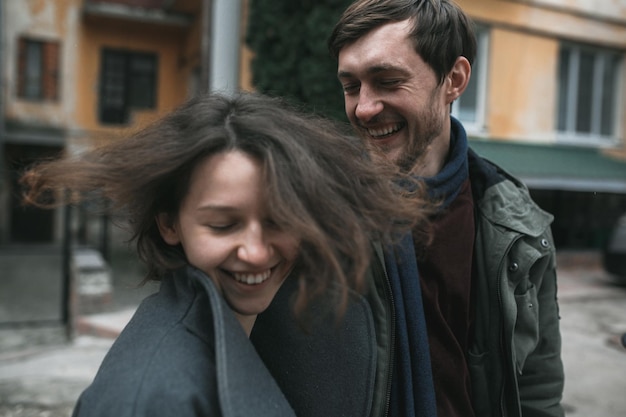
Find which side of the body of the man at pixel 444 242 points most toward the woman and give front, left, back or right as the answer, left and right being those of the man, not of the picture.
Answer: front

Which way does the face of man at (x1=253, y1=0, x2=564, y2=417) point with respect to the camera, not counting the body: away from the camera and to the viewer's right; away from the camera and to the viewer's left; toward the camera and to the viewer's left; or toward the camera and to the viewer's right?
toward the camera and to the viewer's left

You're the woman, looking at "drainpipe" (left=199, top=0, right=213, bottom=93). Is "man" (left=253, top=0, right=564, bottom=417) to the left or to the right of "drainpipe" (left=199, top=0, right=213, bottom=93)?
right

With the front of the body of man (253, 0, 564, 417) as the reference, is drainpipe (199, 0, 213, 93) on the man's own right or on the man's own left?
on the man's own right

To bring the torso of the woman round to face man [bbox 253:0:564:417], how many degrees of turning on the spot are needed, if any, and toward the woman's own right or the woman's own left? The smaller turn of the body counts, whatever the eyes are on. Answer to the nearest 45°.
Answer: approximately 90° to the woman's own left

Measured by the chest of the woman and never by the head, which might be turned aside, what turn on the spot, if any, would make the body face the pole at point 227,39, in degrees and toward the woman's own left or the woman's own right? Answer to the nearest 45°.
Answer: approximately 135° to the woman's own left

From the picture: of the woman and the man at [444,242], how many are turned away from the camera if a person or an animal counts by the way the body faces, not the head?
0
